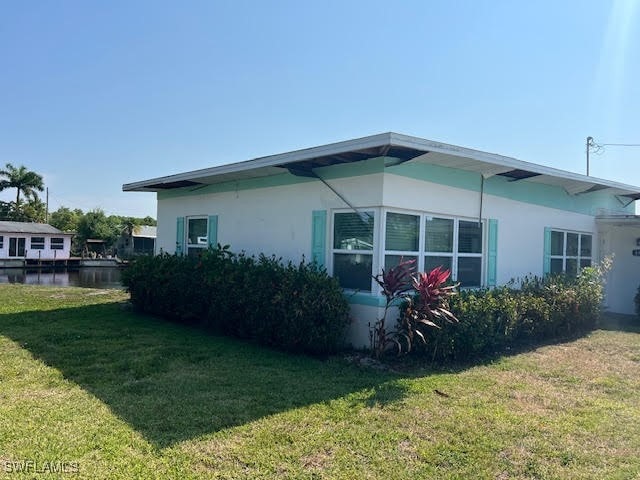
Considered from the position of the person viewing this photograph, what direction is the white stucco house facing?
facing the viewer and to the right of the viewer

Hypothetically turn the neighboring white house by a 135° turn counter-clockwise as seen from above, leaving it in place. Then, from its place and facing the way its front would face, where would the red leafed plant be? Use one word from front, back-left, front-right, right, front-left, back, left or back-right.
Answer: back-right

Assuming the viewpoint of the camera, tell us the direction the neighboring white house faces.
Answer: facing the viewer

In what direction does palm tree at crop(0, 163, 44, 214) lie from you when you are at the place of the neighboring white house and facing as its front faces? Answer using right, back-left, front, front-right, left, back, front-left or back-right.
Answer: back

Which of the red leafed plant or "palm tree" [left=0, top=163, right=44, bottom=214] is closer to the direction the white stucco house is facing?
the red leafed plant

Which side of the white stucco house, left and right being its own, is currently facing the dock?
back

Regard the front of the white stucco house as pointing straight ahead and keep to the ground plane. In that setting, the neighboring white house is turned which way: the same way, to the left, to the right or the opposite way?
the same way

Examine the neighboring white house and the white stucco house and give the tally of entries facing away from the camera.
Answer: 0

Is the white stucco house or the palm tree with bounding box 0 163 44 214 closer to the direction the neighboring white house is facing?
the white stucco house

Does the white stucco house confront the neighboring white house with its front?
no
